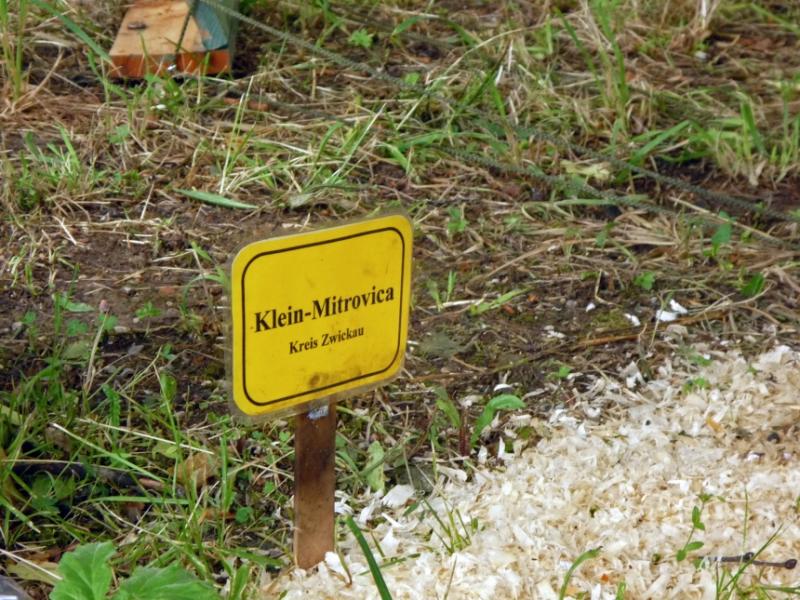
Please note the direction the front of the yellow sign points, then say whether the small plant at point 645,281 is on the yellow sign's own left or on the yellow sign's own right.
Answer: on the yellow sign's own left

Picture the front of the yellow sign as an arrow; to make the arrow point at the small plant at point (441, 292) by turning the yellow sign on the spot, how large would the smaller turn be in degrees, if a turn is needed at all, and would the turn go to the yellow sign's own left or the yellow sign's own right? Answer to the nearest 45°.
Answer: approximately 135° to the yellow sign's own left

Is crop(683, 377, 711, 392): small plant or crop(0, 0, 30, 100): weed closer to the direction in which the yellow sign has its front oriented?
the small plant

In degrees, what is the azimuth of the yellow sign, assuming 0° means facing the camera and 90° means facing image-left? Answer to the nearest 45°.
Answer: approximately 315°

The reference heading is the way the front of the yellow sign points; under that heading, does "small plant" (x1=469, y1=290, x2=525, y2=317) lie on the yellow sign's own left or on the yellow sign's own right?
on the yellow sign's own left

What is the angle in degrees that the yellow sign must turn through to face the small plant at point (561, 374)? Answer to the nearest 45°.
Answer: approximately 90° to its left

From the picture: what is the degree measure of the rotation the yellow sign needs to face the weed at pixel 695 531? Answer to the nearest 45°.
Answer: approximately 45° to its left

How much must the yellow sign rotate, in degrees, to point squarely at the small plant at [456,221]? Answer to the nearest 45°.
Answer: approximately 135° to its left

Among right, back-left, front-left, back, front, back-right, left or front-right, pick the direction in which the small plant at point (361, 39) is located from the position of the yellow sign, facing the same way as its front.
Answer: back-left

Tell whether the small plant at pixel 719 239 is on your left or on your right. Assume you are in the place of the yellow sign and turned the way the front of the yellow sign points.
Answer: on your left
